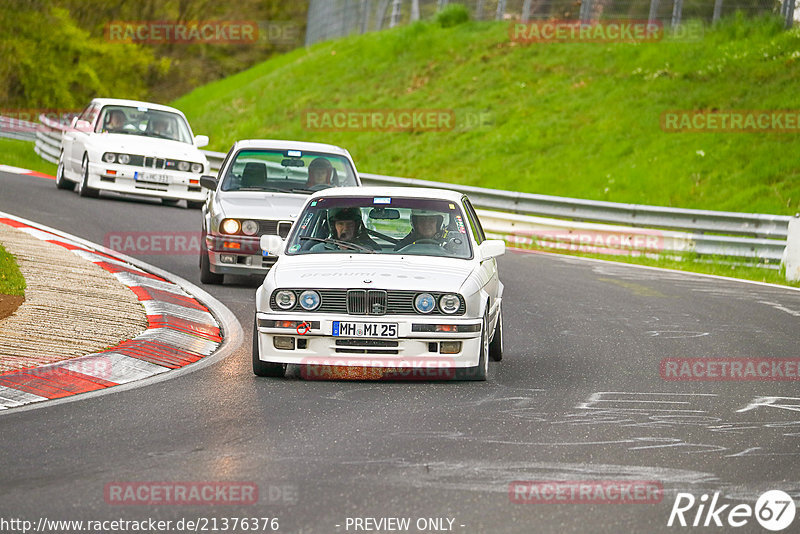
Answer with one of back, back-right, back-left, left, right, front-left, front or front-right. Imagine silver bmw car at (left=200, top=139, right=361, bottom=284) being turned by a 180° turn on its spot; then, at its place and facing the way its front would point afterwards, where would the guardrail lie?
front-right

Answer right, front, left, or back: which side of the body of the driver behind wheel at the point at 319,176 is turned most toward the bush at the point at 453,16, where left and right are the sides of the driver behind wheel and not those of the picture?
back

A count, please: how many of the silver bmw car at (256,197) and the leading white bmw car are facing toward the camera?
2

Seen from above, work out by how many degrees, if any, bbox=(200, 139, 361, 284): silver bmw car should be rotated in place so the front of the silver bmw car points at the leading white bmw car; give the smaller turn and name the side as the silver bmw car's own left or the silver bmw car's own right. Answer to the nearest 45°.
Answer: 0° — it already faces it

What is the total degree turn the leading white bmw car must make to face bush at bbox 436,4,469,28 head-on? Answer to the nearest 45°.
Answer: approximately 180°

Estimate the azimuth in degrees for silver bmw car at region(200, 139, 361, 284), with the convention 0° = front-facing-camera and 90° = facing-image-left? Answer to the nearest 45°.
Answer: approximately 0°

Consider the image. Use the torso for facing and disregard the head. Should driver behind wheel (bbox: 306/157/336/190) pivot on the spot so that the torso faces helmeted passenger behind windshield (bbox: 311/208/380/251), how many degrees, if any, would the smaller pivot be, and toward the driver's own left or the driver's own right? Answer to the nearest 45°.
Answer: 0° — they already face them

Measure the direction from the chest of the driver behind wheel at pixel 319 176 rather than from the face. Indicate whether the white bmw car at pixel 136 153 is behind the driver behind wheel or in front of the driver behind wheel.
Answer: behind

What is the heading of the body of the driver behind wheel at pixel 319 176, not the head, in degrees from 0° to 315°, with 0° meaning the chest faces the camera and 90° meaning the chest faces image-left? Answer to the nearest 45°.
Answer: approximately 0°
